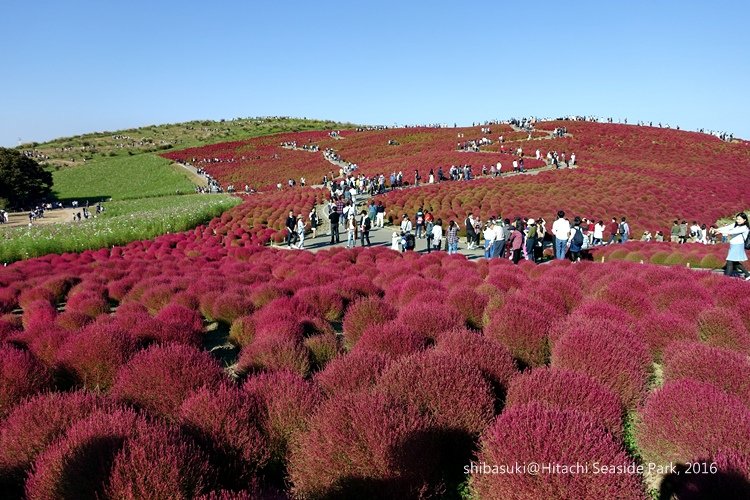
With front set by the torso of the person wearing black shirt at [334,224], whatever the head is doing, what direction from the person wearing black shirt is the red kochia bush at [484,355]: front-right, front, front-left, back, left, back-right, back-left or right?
back

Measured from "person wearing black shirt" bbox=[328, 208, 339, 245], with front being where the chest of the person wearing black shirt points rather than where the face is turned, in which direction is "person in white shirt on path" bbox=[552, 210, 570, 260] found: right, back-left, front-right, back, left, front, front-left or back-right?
back-right
